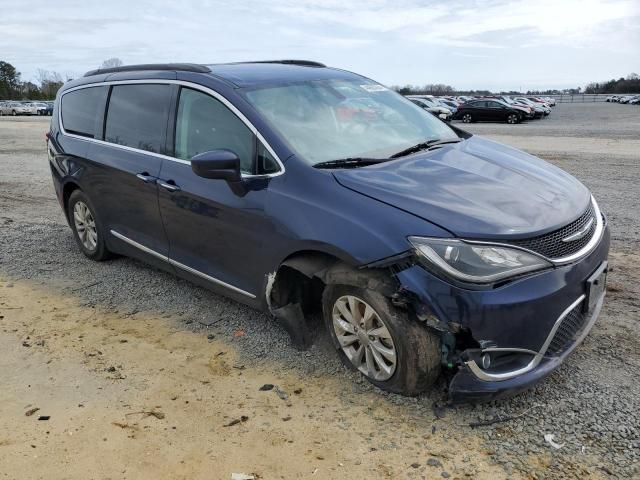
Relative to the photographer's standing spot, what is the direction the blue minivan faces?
facing the viewer and to the right of the viewer
